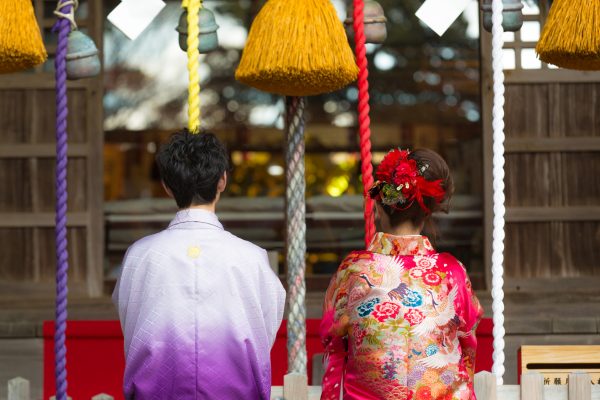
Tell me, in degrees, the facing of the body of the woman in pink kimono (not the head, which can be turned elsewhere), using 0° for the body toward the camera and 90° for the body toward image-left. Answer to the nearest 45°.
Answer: approximately 180°

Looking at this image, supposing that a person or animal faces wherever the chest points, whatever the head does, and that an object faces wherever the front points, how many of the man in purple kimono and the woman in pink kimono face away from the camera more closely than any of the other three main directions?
2

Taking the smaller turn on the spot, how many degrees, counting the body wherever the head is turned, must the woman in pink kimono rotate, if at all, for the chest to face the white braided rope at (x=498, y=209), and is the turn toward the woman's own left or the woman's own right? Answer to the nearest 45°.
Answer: approximately 45° to the woman's own right

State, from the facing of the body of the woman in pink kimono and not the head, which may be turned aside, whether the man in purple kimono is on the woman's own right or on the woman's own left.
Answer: on the woman's own left

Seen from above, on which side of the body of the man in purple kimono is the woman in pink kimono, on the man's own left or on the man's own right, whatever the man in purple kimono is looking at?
on the man's own right

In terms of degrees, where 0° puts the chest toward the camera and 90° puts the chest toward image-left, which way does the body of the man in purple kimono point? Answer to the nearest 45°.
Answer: approximately 180°

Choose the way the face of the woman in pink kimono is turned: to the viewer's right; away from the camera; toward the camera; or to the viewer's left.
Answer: away from the camera

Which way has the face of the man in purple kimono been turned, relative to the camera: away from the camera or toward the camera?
away from the camera
